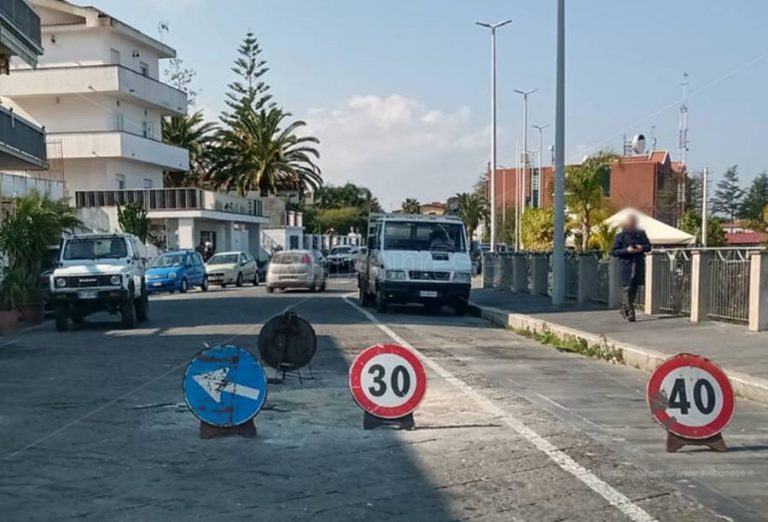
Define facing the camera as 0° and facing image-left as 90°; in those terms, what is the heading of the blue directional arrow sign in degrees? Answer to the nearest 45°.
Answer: approximately 0°

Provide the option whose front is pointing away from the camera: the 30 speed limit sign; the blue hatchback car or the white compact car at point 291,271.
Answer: the white compact car

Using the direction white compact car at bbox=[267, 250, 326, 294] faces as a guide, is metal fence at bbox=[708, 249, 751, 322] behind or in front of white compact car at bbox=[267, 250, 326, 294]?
behind

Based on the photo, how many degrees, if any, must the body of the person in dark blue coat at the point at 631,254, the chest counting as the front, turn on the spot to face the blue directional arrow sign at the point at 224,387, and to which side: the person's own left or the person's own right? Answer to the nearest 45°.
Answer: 0° — they already face it

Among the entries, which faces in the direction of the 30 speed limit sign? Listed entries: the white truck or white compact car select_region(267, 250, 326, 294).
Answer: the white truck

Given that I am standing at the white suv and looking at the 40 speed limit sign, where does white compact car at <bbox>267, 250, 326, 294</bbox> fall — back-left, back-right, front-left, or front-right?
back-left

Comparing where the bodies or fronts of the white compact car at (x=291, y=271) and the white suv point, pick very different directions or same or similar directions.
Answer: very different directions

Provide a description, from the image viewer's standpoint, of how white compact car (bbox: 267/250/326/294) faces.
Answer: facing away from the viewer

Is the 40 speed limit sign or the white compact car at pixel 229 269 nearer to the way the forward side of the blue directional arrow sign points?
the 40 speed limit sign

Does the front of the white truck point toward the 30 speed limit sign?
yes
